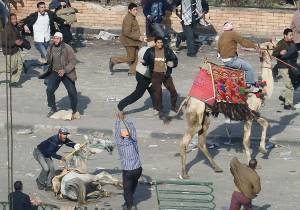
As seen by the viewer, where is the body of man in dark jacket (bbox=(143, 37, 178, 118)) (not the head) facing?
toward the camera

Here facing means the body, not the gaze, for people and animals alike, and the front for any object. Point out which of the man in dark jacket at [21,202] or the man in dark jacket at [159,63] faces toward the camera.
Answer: the man in dark jacket at [159,63]

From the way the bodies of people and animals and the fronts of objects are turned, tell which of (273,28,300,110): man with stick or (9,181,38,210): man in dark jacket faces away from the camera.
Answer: the man in dark jacket

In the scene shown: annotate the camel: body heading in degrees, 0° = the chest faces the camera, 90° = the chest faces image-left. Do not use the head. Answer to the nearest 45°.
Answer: approximately 225°

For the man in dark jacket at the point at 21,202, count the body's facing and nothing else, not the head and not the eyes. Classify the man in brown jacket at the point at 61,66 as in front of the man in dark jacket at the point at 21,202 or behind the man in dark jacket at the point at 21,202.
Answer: in front
